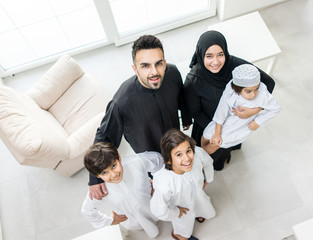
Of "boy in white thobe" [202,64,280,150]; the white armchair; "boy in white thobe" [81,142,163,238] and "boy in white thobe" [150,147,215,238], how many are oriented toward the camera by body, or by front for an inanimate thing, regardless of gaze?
3

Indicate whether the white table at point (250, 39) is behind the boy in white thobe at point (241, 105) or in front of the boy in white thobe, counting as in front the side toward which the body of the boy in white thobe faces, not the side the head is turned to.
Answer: behind

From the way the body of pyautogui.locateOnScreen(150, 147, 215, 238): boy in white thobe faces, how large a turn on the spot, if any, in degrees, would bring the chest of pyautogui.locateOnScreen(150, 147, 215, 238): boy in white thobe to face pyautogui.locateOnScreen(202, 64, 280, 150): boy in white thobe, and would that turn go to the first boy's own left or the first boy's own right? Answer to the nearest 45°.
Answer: approximately 135° to the first boy's own left

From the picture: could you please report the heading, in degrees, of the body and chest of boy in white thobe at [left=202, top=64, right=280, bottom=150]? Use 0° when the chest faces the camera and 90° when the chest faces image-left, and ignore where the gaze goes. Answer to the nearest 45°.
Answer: approximately 0°

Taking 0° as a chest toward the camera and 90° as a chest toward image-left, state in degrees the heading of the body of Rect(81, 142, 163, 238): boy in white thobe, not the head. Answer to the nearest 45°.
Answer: approximately 0°

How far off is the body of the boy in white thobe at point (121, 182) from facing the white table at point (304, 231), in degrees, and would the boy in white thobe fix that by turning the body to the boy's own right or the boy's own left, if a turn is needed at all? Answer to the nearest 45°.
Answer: approximately 45° to the boy's own left

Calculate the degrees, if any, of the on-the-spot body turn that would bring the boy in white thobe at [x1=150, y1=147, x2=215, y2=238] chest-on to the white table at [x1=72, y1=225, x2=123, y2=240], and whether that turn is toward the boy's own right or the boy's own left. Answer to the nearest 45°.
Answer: approximately 45° to the boy's own right

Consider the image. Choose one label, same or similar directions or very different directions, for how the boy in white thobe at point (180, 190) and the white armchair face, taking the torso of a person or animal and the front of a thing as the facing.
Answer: very different directions
